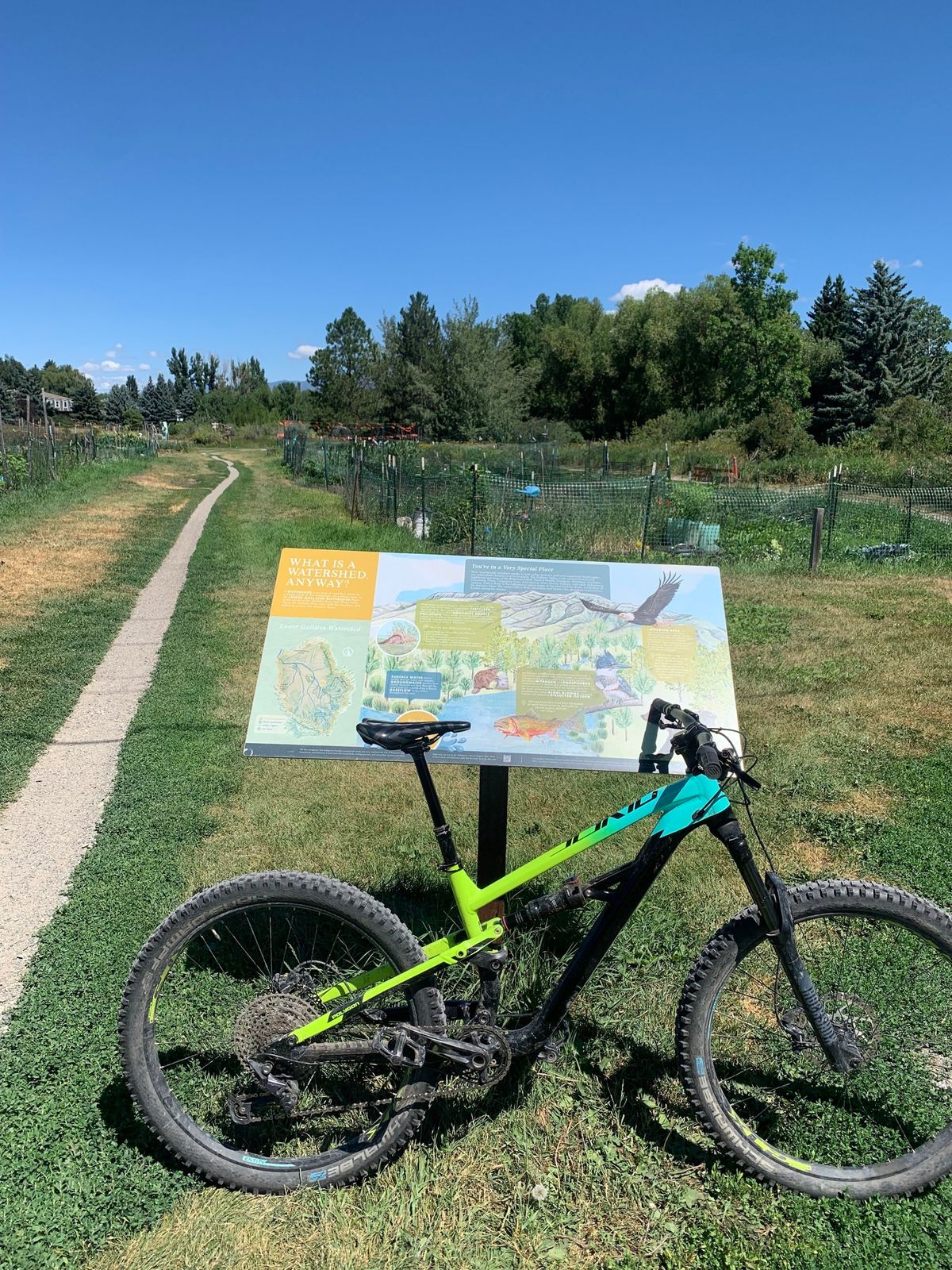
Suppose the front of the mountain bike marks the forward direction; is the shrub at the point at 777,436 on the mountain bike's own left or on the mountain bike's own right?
on the mountain bike's own left

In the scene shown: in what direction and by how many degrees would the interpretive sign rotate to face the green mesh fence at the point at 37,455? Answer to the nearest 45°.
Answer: approximately 135° to its right

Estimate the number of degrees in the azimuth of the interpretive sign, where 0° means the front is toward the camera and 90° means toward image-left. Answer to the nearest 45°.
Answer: approximately 0°

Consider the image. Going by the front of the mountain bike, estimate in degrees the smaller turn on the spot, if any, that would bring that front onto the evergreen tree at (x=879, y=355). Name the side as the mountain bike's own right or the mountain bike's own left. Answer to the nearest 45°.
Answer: approximately 90° to the mountain bike's own left

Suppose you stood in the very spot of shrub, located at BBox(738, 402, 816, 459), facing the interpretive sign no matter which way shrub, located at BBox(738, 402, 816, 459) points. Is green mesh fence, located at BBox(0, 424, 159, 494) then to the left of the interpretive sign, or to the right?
right

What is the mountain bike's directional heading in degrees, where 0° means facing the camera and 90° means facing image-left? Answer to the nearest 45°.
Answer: approximately 270°

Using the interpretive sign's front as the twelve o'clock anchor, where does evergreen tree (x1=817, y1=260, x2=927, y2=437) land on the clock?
The evergreen tree is roughly at 7 o'clock from the interpretive sign.

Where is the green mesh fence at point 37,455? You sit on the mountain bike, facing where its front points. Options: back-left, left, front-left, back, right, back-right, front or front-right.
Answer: back-left

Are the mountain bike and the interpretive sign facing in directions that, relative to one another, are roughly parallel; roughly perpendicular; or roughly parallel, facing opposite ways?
roughly perpendicular

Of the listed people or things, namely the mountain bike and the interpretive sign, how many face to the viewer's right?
1
